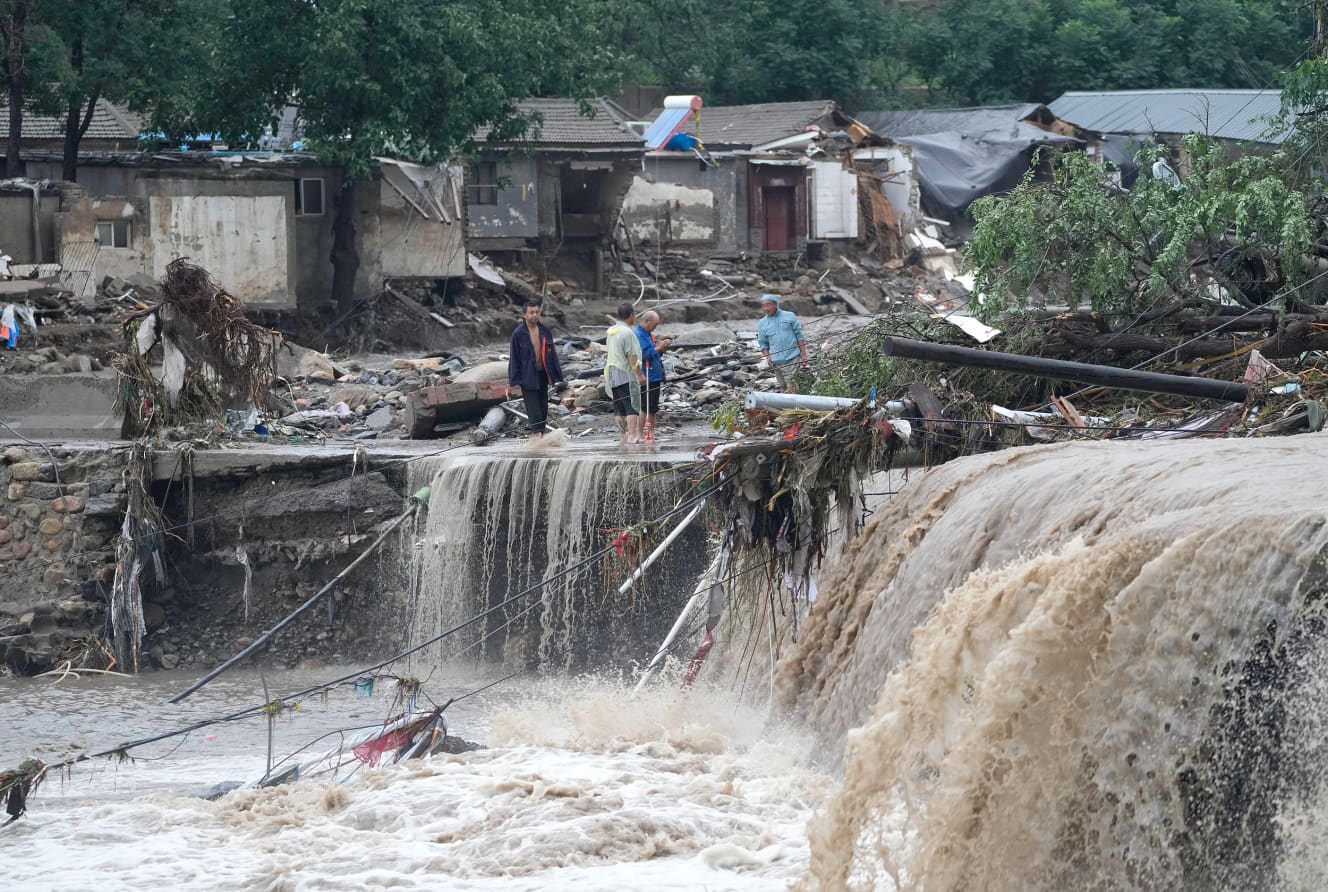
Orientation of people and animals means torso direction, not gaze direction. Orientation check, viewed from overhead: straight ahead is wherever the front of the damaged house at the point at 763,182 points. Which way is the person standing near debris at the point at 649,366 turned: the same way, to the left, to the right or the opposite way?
to the left

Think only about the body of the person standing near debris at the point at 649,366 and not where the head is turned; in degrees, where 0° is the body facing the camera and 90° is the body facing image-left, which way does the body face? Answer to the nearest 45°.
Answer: approximately 270°

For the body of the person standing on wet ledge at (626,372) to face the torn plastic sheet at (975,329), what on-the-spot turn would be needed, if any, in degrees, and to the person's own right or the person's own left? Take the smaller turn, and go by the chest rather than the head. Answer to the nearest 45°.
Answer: approximately 90° to the person's own right

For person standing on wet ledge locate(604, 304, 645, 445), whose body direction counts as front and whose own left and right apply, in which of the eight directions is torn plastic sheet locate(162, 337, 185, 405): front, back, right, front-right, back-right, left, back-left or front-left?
back-left

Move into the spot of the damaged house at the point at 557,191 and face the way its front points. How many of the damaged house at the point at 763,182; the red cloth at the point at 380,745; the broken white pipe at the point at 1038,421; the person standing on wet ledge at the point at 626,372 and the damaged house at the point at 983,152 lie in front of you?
3

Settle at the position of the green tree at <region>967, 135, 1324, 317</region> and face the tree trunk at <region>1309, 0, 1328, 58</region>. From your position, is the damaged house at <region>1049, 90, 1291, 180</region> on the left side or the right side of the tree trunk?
left

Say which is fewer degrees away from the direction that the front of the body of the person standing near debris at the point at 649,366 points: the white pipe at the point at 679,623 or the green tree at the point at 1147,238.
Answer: the green tree

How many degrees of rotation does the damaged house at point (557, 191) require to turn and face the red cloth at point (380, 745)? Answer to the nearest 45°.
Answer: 0° — it already faces it
